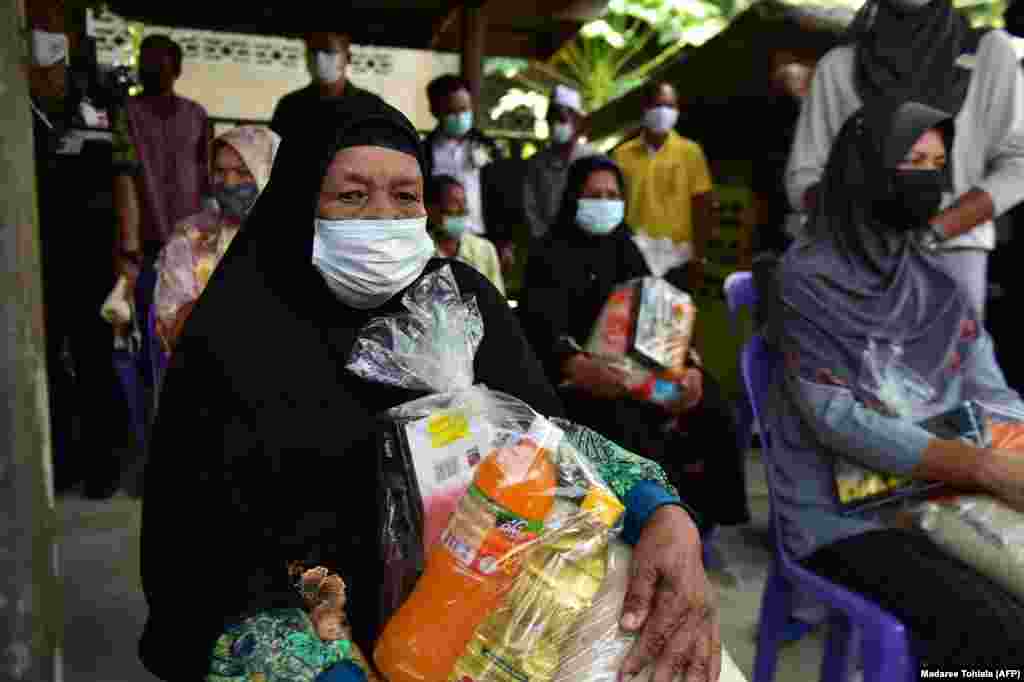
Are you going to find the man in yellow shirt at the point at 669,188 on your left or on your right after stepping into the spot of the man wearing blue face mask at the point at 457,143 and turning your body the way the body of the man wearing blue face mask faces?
on your left

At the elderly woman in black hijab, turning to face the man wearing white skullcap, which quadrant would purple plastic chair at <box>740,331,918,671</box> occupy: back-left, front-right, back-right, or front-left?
front-right

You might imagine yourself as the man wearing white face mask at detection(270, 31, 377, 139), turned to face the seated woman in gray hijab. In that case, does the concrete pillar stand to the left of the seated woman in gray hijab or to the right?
right

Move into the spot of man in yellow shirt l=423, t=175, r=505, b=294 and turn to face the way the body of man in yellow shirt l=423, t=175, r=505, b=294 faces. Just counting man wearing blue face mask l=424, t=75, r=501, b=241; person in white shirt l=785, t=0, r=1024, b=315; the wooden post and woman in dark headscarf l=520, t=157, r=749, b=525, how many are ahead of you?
2

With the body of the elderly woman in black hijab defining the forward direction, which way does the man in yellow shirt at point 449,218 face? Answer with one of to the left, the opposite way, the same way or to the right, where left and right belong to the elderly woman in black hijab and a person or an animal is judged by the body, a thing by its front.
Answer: the same way

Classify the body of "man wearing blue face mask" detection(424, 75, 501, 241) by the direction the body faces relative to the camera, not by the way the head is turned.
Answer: toward the camera

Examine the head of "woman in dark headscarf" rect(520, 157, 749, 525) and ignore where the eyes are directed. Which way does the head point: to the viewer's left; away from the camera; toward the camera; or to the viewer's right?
toward the camera

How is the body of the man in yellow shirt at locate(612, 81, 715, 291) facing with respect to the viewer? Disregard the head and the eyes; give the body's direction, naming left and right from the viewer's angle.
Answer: facing the viewer

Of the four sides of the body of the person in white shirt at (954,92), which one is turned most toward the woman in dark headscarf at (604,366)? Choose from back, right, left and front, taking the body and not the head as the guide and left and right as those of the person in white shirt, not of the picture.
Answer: right

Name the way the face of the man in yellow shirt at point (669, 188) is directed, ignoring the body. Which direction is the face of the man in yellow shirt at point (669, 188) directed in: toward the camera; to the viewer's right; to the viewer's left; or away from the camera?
toward the camera
